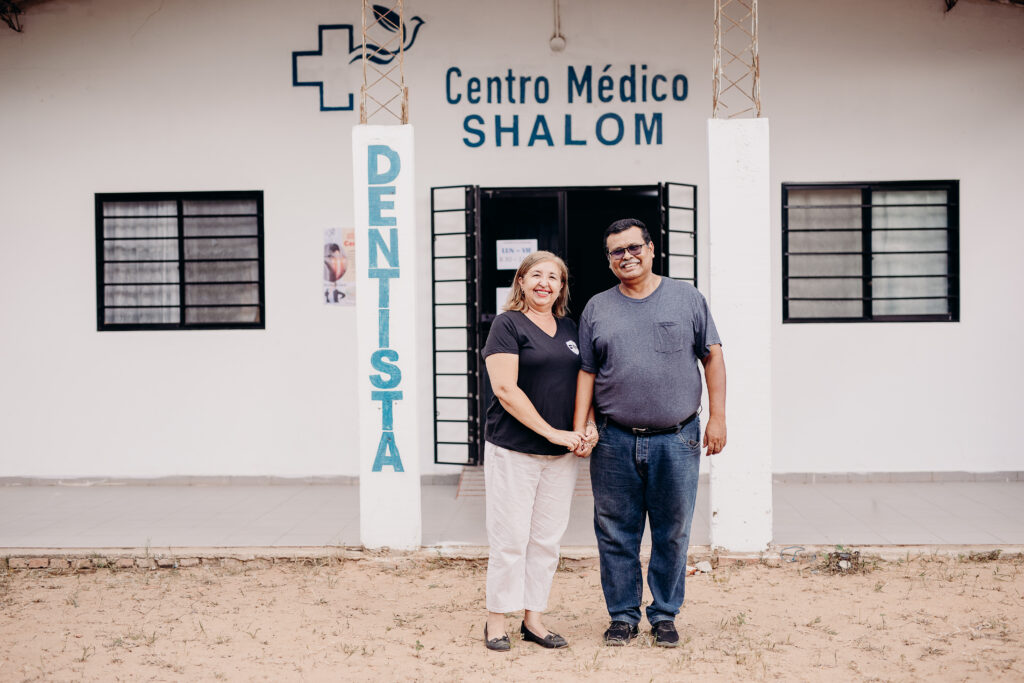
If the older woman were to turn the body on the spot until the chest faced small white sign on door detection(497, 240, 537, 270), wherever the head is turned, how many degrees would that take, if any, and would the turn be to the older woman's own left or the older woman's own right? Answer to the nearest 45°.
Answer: approximately 135° to the older woman's own left

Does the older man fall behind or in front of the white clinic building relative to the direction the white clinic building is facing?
in front

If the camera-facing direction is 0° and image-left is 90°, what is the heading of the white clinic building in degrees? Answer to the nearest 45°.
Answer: approximately 0°

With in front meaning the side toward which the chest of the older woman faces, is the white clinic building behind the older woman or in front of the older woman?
behind

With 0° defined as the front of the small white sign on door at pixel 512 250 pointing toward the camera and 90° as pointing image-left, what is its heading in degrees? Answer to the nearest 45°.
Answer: approximately 0°

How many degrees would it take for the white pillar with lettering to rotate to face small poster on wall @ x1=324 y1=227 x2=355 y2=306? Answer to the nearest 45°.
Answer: approximately 180°

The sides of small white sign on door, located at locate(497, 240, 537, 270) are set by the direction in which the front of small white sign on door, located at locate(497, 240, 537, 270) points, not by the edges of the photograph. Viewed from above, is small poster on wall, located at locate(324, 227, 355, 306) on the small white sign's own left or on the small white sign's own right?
on the small white sign's own right
